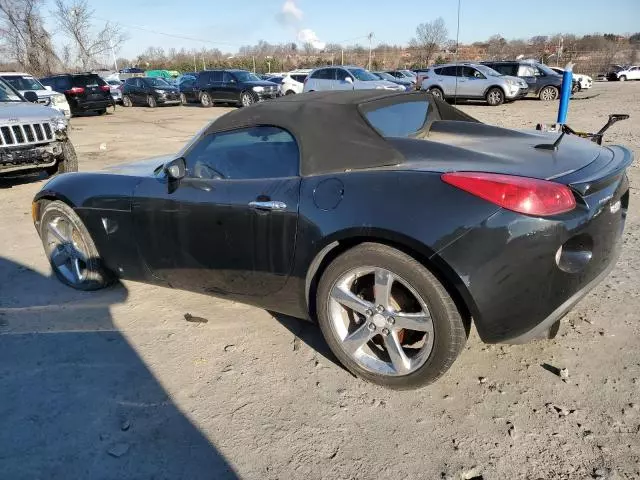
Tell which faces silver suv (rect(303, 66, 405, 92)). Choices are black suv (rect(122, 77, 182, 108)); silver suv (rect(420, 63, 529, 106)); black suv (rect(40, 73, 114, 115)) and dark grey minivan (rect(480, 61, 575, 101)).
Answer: black suv (rect(122, 77, 182, 108))

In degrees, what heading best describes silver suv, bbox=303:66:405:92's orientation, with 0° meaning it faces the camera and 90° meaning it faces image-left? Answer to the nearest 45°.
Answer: approximately 315°

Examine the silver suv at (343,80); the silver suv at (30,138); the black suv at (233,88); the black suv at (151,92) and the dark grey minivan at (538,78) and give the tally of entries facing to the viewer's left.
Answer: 0

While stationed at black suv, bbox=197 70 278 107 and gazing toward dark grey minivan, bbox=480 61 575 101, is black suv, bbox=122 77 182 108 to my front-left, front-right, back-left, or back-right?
back-left

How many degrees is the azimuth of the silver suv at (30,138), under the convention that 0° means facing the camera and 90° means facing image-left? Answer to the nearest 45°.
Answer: approximately 315°

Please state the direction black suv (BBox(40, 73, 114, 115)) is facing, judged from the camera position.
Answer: facing away from the viewer and to the left of the viewer

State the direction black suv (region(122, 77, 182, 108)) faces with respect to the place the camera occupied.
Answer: facing the viewer and to the right of the viewer

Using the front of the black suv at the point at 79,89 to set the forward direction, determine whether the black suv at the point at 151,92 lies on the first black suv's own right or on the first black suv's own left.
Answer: on the first black suv's own right

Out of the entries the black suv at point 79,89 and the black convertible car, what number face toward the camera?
0

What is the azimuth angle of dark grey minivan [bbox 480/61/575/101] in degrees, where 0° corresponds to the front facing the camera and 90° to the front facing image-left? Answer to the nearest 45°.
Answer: approximately 315°

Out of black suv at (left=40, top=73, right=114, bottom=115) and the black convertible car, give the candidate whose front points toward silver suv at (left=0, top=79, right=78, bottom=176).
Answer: the black convertible car

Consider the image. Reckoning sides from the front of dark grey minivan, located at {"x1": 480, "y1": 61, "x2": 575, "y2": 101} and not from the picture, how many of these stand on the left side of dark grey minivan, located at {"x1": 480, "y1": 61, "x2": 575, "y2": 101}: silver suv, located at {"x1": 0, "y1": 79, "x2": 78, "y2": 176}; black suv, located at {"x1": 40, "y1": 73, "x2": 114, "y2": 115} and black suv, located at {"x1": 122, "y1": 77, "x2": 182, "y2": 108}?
0

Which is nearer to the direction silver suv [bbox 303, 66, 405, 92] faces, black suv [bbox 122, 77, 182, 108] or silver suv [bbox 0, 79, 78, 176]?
the silver suv

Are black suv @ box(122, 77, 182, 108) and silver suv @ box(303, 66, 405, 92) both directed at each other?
no

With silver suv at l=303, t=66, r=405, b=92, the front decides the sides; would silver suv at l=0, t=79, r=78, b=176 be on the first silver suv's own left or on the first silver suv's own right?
on the first silver suv's own right

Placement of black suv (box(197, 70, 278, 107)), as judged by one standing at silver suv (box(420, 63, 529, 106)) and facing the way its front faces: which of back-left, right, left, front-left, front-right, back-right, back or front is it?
back-right
